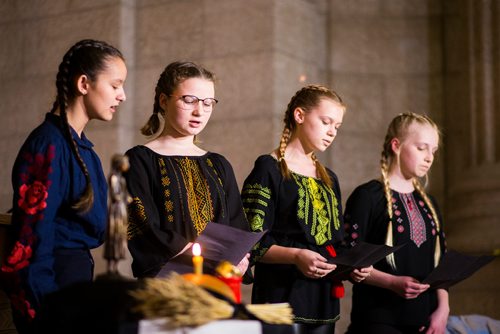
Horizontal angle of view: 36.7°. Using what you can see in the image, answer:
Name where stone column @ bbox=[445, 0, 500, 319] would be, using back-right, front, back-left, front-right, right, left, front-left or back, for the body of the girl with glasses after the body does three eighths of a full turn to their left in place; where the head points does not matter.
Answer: front-right

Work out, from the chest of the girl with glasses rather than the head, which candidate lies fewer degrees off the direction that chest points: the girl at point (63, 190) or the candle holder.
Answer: the candle holder

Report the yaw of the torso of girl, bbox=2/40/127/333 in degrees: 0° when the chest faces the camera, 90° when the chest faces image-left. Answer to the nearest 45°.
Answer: approximately 270°

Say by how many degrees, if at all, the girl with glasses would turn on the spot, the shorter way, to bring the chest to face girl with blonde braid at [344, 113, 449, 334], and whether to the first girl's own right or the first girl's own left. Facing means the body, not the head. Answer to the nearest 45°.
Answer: approximately 90° to the first girl's own left

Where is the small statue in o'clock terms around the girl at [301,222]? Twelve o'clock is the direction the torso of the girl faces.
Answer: The small statue is roughly at 2 o'clock from the girl.

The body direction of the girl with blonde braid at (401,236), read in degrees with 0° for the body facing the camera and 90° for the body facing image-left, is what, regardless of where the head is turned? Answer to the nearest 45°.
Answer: approximately 315°

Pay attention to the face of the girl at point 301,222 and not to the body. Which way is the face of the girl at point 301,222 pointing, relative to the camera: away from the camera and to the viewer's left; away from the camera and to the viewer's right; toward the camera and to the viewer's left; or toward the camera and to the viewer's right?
toward the camera and to the viewer's right

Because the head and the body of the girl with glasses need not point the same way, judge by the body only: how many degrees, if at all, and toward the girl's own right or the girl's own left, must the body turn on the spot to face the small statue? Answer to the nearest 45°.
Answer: approximately 45° to the girl's own right

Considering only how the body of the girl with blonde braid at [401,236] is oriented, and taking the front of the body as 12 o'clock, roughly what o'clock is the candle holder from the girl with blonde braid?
The candle holder is roughly at 2 o'clock from the girl with blonde braid.

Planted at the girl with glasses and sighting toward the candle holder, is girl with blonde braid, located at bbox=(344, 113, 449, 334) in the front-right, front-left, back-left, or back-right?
back-left

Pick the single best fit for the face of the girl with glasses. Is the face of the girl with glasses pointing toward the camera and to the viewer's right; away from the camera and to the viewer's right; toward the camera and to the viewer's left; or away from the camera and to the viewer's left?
toward the camera and to the viewer's right
